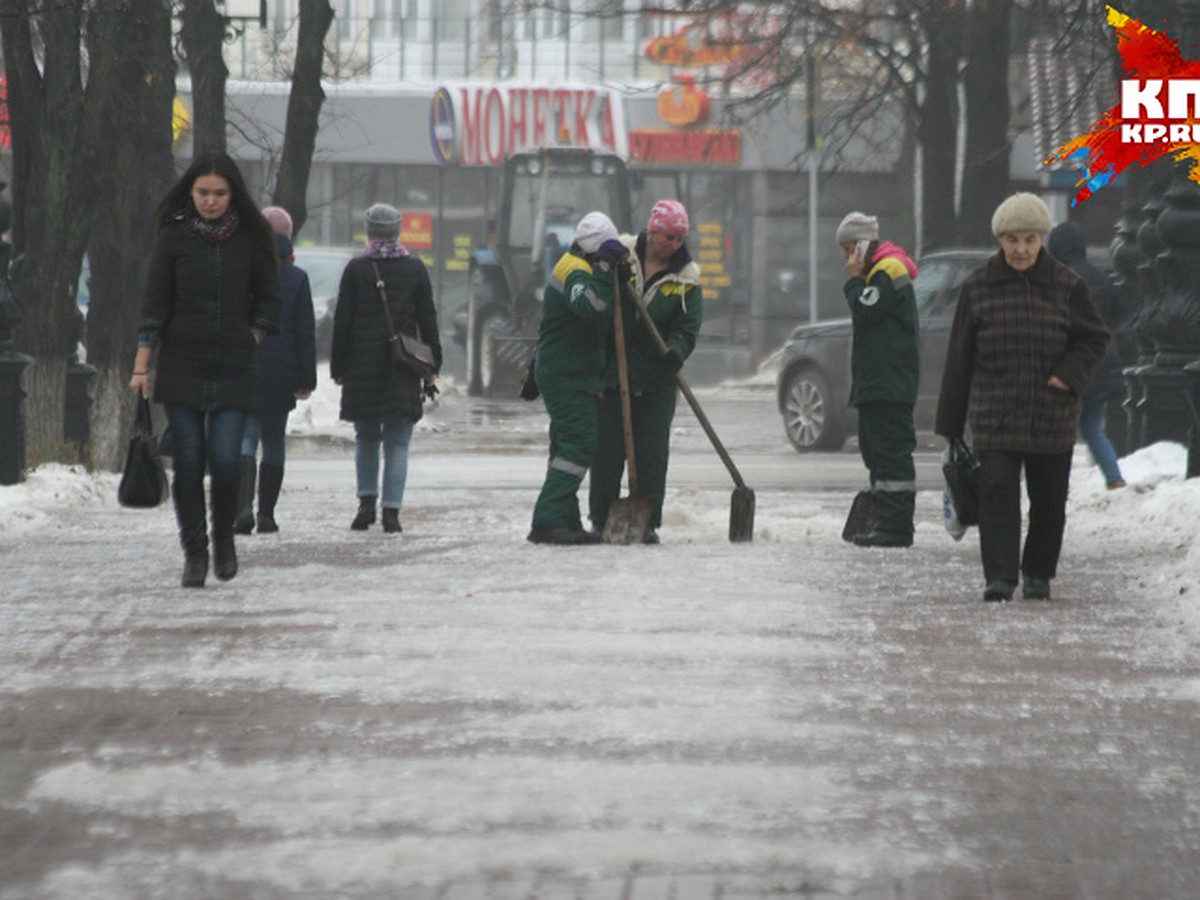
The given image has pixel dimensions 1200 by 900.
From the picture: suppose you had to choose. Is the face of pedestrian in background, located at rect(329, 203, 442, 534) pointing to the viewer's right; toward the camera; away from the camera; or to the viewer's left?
away from the camera

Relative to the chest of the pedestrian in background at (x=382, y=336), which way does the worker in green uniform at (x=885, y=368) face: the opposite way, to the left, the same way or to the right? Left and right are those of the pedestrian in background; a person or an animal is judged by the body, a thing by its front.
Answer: to the left

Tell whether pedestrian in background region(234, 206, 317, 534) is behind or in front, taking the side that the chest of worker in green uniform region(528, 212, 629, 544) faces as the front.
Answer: behind

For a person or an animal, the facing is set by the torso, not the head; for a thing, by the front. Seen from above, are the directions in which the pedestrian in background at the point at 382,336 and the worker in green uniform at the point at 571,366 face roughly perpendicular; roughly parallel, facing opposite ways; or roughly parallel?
roughly perpendicular

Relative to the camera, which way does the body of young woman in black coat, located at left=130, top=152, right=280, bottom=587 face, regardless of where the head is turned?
toward the camera

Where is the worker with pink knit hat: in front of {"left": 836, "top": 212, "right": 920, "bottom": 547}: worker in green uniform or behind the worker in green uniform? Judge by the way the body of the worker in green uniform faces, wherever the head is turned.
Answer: in front

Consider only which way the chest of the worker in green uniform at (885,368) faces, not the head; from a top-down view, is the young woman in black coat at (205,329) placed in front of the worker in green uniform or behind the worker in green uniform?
in front

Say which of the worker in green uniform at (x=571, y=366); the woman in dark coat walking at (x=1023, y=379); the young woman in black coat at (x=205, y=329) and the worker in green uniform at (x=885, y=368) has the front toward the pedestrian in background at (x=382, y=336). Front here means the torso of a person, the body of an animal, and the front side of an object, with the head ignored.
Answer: the worker in green uniform at (x=885, y=368)

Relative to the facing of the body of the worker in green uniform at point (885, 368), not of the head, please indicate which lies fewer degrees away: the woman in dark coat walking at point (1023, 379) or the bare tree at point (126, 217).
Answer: the bare tree
